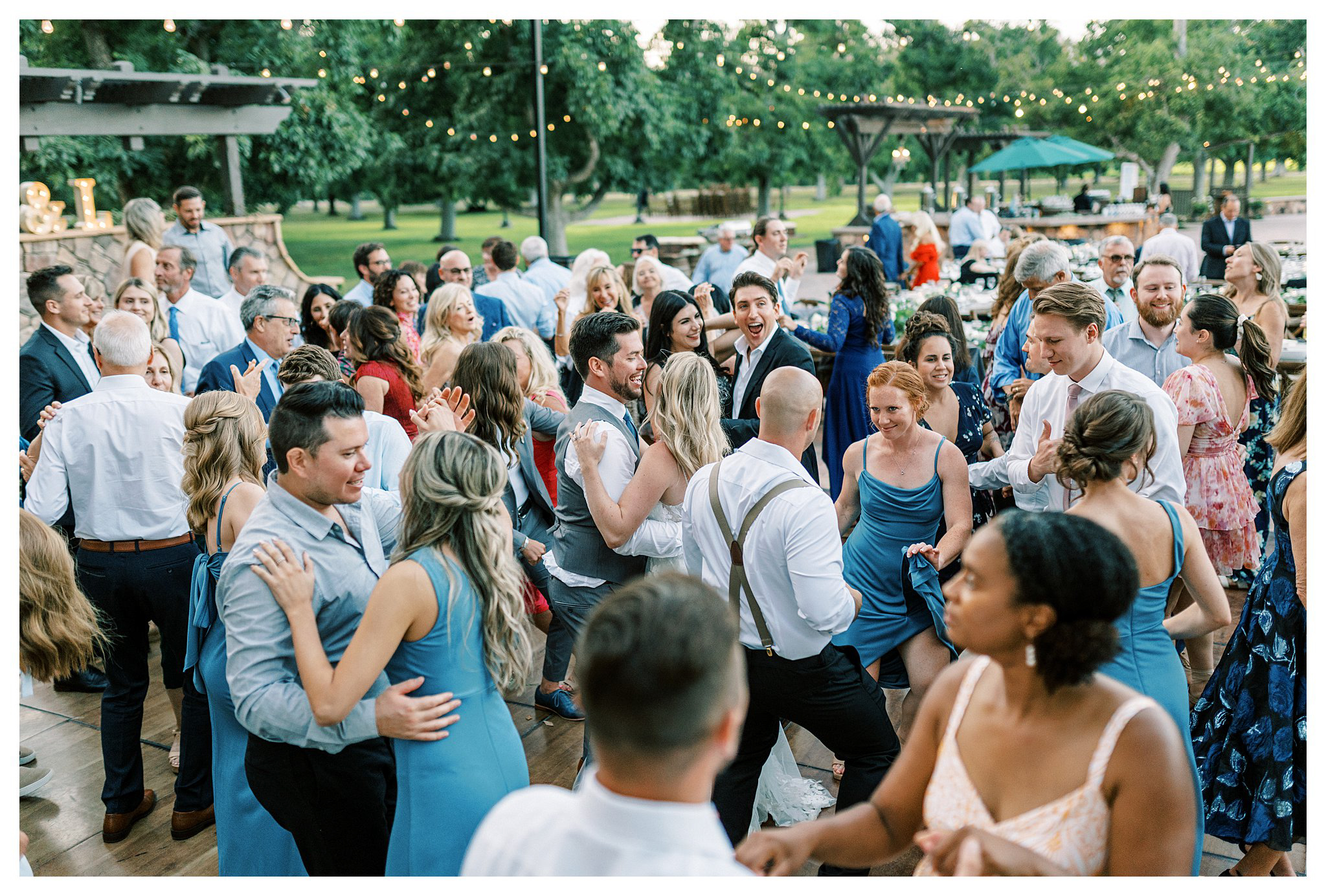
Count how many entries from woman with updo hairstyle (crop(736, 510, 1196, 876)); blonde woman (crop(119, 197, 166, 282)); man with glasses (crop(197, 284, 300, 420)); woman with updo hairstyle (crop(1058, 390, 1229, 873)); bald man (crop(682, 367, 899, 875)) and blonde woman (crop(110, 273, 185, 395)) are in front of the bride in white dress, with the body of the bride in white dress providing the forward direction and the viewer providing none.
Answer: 3

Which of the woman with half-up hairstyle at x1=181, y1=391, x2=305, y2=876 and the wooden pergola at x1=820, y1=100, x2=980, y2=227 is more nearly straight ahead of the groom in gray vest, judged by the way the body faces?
the wooden pergola

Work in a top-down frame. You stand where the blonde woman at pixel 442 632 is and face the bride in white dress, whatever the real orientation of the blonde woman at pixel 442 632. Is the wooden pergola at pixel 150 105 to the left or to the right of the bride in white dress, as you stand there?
left

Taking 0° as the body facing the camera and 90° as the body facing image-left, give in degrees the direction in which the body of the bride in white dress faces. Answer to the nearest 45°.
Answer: approximately 135°

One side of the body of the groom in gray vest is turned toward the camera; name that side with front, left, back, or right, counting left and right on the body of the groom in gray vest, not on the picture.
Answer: right

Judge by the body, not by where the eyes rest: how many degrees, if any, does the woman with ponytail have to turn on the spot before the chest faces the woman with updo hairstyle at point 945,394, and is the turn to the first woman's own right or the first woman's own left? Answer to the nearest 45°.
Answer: approximately 45° to the first woman's own left

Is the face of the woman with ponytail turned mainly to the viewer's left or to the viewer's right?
to the viewer's left

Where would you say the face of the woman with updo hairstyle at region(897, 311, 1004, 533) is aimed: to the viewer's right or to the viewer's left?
to the viewer's left

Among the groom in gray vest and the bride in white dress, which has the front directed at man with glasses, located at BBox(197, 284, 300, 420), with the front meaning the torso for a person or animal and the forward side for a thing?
the bride in white dress

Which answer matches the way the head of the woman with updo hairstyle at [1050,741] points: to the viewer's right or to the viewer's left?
to the viewer's left

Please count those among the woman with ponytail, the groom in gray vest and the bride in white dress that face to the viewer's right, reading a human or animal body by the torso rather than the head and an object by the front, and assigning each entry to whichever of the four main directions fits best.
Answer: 1

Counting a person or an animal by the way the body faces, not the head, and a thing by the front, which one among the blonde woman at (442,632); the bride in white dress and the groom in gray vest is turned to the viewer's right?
the groom in gray vest
